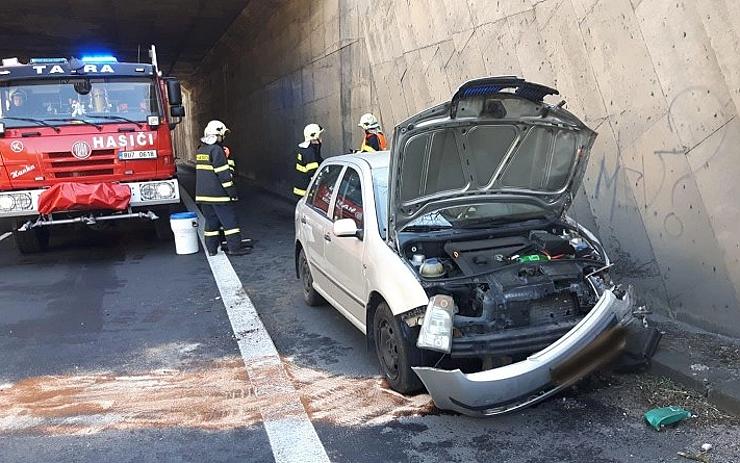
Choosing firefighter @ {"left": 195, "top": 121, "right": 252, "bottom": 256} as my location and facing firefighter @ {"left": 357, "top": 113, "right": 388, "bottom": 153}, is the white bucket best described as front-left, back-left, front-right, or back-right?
back-left

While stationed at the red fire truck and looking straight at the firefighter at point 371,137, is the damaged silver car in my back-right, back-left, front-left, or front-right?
front-right

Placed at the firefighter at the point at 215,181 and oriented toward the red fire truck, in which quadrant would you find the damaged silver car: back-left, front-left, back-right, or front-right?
back-left

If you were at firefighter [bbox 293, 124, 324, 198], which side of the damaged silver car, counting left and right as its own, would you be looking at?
back

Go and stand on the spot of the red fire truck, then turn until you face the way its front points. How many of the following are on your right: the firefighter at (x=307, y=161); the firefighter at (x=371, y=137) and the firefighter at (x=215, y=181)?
0

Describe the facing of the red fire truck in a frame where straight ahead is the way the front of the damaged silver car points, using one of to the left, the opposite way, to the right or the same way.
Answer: the same way

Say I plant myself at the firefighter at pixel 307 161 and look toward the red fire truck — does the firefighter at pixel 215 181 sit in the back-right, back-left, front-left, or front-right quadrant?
front-left

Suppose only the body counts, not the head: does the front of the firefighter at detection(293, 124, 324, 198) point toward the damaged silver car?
no

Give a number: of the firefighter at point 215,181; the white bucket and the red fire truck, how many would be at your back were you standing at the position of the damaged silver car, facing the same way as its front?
3

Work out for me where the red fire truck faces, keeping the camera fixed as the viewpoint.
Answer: facing the viewer

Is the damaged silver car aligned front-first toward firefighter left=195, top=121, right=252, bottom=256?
no

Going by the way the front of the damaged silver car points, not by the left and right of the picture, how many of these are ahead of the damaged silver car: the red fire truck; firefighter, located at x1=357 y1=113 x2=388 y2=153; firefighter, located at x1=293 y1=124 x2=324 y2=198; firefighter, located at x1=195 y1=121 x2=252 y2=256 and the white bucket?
0
